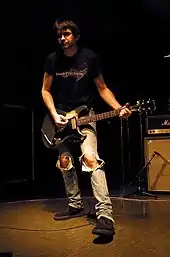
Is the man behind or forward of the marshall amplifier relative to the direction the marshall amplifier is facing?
forward

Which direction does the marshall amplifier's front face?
toward the camera
